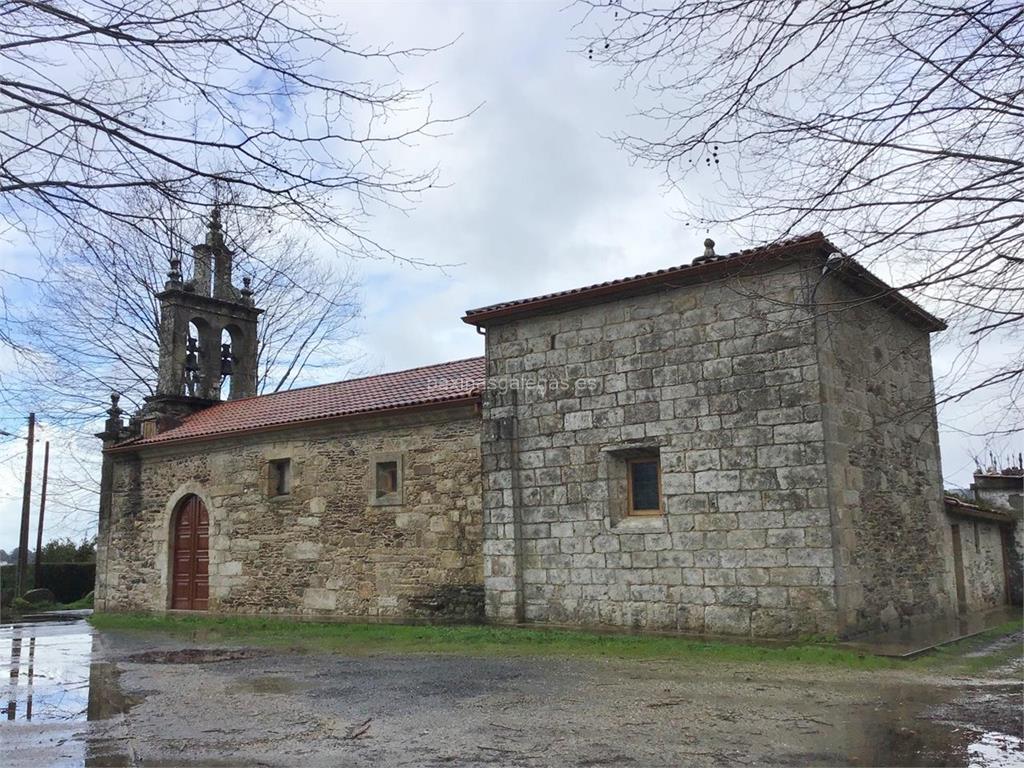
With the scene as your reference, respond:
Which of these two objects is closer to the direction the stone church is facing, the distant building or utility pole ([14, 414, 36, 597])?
the utility pole

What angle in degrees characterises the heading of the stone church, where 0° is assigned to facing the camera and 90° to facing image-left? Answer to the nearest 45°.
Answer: approximately 135°

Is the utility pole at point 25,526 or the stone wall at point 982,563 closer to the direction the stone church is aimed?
the utility pole
